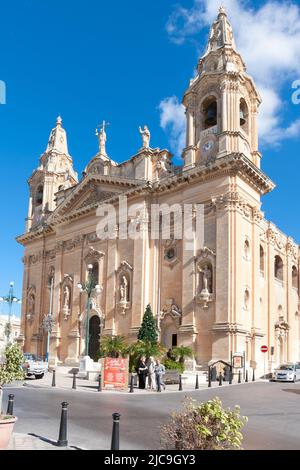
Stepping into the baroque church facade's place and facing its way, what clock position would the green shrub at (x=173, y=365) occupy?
The green shrub is roughly at 11 o'clock from the baroque church facade.

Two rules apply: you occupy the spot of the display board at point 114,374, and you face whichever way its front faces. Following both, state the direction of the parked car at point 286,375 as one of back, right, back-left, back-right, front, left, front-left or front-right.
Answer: back-left

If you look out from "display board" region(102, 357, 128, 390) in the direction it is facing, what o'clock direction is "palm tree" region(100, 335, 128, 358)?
The palm tree is roughly at 6 o'clock from the display board.

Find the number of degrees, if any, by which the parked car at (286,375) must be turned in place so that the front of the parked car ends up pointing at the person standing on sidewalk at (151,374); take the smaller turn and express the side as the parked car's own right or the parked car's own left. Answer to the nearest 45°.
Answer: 0° — it already faces them

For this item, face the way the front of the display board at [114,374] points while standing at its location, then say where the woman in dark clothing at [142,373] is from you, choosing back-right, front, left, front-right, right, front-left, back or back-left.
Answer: back-left

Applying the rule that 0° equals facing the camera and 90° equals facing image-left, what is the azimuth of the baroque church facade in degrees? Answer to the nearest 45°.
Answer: approximately 45°

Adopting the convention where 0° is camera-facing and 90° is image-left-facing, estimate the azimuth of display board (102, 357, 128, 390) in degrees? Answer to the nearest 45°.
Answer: approximately 0°
